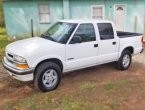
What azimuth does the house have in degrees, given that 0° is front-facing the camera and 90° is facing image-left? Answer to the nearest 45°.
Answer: approximately 0°

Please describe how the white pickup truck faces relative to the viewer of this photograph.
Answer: facing the viewer and to the left of the viewer

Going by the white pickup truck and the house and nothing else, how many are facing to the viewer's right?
0

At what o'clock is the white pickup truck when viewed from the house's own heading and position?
The white pickup truck is roughly at 12 o'clock from the house.

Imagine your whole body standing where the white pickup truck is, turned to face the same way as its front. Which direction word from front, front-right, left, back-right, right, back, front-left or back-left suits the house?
back-right
